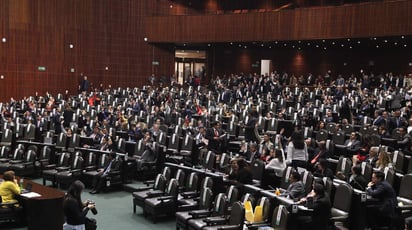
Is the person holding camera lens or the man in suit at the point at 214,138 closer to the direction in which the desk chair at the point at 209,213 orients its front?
the person holding camera lens

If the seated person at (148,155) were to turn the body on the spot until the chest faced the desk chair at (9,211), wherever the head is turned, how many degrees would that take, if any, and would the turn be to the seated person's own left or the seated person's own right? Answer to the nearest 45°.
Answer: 0° — they already face it

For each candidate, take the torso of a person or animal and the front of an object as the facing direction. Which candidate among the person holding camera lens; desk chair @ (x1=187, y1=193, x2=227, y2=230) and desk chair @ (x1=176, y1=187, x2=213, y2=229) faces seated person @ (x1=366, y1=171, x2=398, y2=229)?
the person holding camera lens

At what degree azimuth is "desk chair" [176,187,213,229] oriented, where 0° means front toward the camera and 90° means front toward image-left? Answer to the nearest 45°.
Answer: approximately 45°

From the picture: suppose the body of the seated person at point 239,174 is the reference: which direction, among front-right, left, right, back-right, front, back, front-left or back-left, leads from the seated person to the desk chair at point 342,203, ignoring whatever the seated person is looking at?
left

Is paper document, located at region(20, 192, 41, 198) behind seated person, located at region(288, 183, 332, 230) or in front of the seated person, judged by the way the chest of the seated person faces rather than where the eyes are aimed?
in front

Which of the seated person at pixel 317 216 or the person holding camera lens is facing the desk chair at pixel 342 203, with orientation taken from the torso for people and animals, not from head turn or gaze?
the person holding camera lens

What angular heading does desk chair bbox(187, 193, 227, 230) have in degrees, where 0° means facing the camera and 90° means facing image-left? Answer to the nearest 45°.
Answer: approximately 45°
